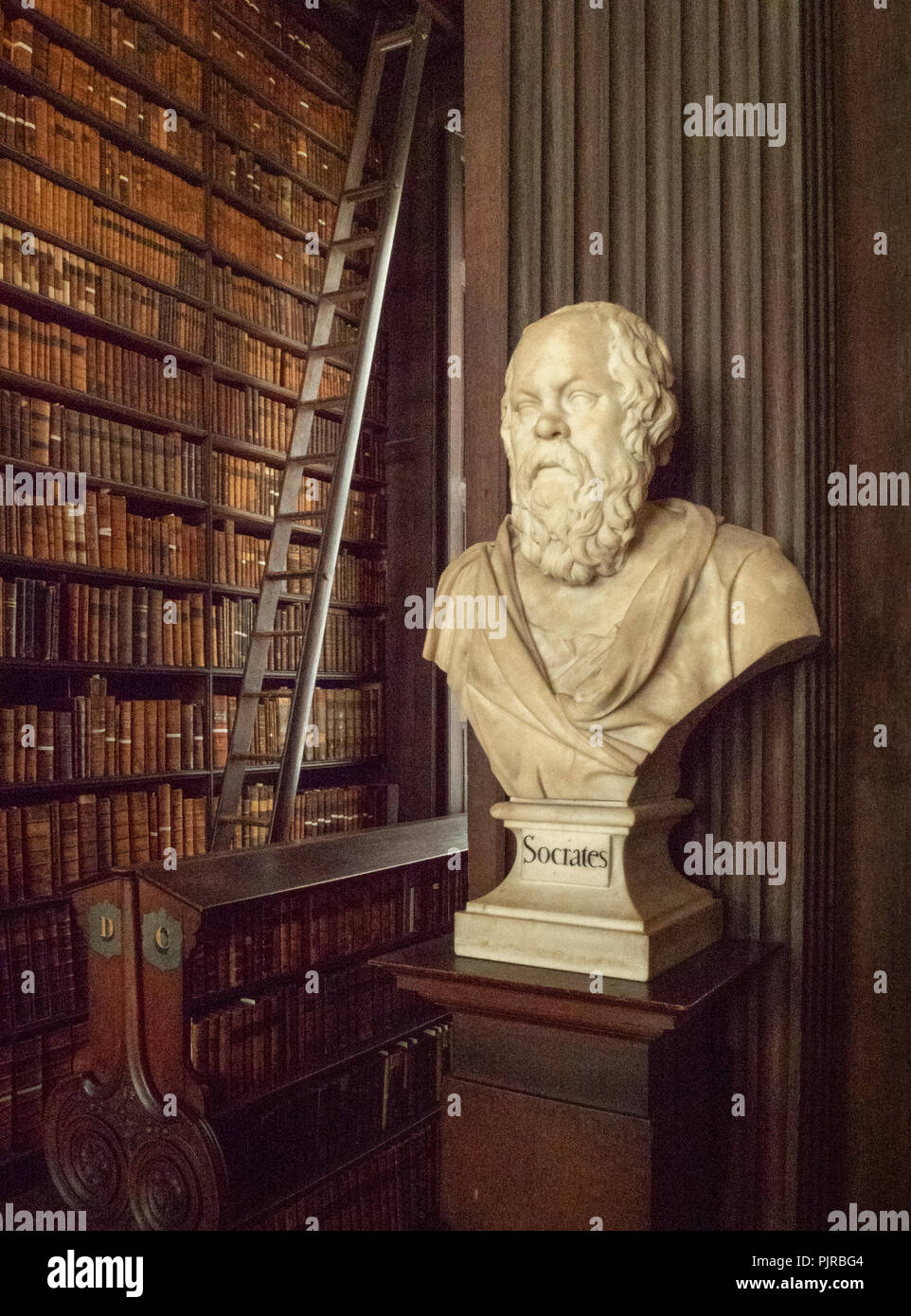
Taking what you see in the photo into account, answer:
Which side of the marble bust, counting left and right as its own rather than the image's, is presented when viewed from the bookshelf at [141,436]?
right

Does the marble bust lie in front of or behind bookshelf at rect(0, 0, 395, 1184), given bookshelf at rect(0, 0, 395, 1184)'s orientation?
in front

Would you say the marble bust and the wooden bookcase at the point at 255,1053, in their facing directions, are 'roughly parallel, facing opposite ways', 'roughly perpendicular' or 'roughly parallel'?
roughly perpendicular

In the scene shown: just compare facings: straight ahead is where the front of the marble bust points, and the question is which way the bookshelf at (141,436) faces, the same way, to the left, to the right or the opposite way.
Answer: to the left

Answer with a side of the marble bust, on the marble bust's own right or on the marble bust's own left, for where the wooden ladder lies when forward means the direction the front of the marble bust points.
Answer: on the marble bust's own right

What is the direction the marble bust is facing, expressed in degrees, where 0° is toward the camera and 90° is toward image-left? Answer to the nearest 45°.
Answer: approximately 45°

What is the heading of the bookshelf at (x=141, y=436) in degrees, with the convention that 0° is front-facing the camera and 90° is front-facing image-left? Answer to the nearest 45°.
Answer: approximately 315°

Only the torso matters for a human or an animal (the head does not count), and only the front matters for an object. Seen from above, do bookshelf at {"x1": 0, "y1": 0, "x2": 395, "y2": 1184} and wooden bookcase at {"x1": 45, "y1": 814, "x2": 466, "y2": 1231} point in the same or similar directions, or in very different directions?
same or similar directions

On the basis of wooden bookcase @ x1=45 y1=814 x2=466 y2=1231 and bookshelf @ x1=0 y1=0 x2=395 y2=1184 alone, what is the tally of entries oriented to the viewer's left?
0

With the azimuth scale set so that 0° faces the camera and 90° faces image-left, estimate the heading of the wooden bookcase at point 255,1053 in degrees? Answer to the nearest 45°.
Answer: approximately 315°
